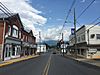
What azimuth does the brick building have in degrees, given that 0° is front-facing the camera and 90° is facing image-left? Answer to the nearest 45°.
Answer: approximately 315°
